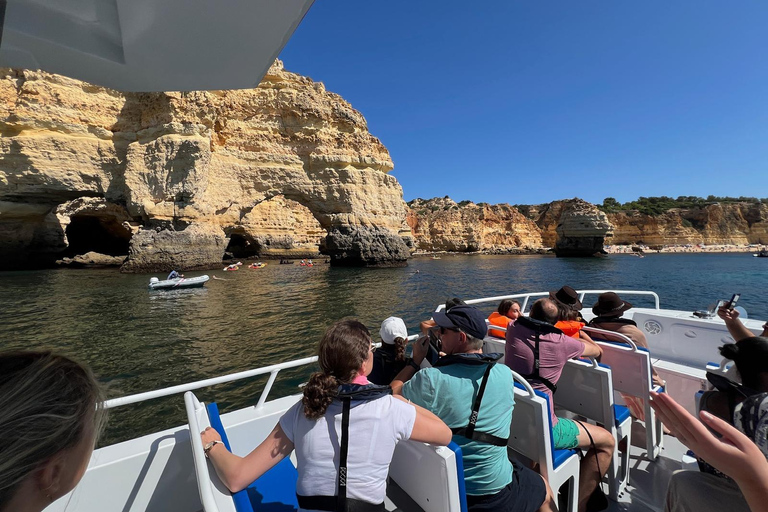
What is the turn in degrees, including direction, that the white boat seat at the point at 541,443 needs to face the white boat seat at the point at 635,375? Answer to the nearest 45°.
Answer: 0° — it already faces it

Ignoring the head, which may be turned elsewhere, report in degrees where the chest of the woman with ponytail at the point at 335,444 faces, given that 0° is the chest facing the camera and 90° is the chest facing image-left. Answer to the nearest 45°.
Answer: approximately 180°

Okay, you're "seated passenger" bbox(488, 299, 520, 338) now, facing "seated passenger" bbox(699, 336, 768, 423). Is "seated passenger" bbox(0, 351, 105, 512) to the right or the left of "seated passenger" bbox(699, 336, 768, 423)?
right

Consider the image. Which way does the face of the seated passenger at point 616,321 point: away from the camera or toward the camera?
away from the camera

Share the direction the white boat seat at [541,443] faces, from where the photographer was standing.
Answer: facing away from the viewer and to the right of the viewer

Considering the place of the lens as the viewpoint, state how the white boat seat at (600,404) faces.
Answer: facing away from the viewer and to the right of the viewer

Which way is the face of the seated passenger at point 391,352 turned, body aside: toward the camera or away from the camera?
away from the camera
